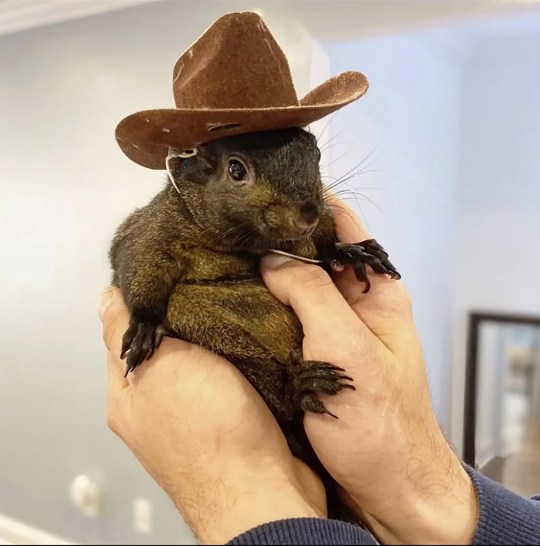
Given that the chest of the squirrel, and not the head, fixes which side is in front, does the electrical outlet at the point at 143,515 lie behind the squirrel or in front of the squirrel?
behind

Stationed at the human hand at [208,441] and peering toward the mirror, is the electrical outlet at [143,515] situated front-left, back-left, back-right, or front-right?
front-left

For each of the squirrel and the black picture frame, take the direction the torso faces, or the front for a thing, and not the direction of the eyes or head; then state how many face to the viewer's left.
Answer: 0

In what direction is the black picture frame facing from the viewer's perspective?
toward the camera

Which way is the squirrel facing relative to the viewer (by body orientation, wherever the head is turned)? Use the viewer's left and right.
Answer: facing the viewer and to the right of the viewer

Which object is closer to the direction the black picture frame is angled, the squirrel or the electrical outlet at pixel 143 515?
the squirrel

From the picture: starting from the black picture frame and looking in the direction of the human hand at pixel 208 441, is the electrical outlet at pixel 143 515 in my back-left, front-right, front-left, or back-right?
front-right

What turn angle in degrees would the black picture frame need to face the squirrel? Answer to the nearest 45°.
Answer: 0° — it already faces it

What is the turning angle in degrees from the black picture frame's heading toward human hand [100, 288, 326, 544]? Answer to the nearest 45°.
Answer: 0° — it already faces them

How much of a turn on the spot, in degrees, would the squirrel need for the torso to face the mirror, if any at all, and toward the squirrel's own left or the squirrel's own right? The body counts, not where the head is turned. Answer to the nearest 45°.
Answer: approximately 90° to the squirrel's own left
